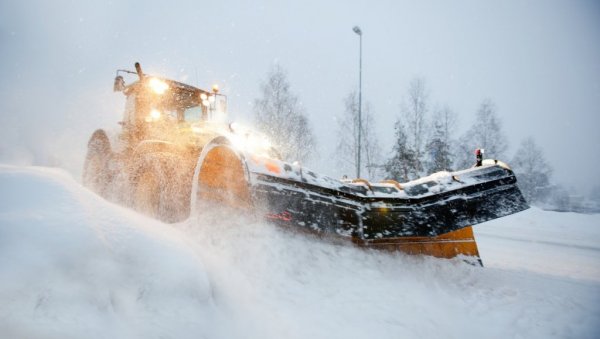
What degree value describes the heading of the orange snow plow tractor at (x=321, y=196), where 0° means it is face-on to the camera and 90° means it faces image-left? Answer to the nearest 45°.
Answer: approximately 315°

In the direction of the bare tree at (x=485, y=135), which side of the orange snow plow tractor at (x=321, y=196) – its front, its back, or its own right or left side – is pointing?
left

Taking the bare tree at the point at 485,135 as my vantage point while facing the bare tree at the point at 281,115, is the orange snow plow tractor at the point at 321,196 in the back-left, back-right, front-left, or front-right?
front-left

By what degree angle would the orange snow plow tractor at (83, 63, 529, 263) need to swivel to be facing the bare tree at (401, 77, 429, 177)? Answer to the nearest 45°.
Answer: approximately 135° to its left

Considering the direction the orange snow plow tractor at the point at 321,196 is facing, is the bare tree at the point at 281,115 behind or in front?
behind

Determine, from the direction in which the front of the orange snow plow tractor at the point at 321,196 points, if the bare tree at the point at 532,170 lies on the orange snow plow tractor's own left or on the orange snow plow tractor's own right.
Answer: on the orange snow plow tractor's own left

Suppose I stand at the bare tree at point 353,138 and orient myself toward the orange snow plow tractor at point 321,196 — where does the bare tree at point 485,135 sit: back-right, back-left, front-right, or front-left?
back-left

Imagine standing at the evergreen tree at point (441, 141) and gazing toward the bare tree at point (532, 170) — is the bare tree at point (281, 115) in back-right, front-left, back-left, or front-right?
back-left
